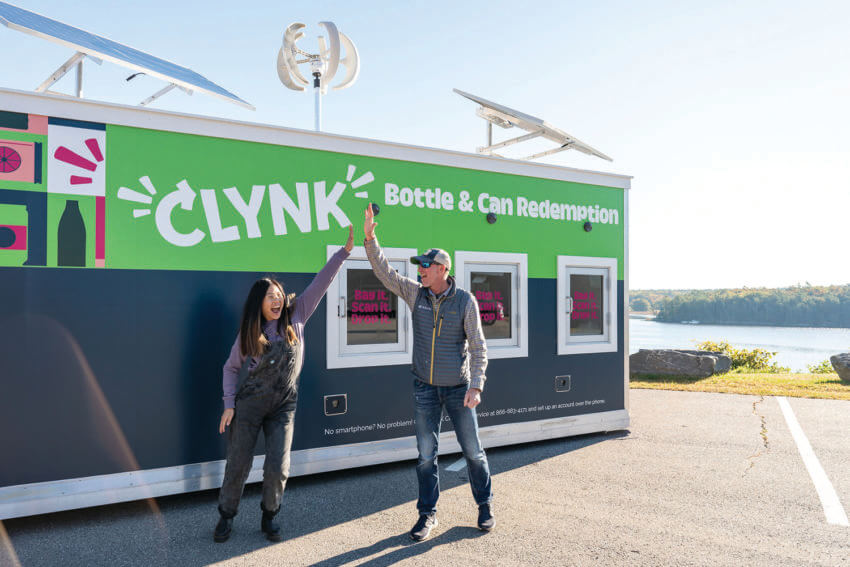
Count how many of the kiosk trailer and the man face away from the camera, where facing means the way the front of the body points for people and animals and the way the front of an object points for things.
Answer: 0

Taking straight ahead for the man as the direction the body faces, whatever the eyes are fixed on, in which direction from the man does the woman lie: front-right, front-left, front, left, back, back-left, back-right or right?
front-right

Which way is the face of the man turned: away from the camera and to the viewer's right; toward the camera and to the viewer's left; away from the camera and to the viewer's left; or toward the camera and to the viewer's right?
toward the camera and to the viewer's left

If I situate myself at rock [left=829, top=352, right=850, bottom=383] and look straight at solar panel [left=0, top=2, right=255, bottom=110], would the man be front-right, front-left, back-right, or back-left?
front-left

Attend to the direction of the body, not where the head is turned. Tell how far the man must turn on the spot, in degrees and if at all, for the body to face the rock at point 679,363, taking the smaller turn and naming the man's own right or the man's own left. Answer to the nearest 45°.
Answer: approximately 180°

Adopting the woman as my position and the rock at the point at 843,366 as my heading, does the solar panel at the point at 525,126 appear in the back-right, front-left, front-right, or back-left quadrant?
front-left

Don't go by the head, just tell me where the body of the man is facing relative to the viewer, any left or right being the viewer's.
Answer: facing the viewer and to the left of the viewer

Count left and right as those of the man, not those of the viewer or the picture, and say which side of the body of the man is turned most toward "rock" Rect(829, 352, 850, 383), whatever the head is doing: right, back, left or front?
back

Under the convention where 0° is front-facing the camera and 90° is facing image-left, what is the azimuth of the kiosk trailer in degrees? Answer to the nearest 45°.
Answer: approximately 315°

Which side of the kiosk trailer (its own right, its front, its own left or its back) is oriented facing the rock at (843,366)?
left

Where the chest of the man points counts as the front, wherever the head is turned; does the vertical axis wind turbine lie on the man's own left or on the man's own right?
on the man's own right

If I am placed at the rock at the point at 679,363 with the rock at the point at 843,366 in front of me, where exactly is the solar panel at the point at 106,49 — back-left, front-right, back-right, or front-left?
back-right
